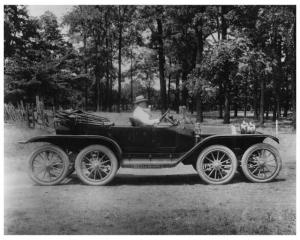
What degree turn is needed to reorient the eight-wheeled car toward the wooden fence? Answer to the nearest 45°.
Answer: approximately 135° to its left

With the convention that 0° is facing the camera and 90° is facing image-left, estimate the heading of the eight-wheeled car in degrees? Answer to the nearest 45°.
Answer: approximately 270°
